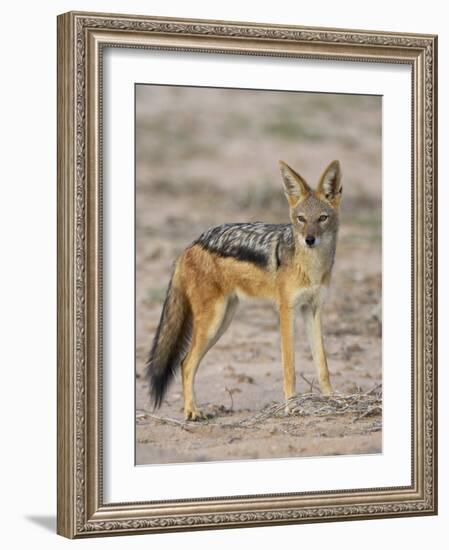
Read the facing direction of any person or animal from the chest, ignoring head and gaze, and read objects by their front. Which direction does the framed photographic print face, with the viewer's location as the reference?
facing the viewer and to the right of the viewer
